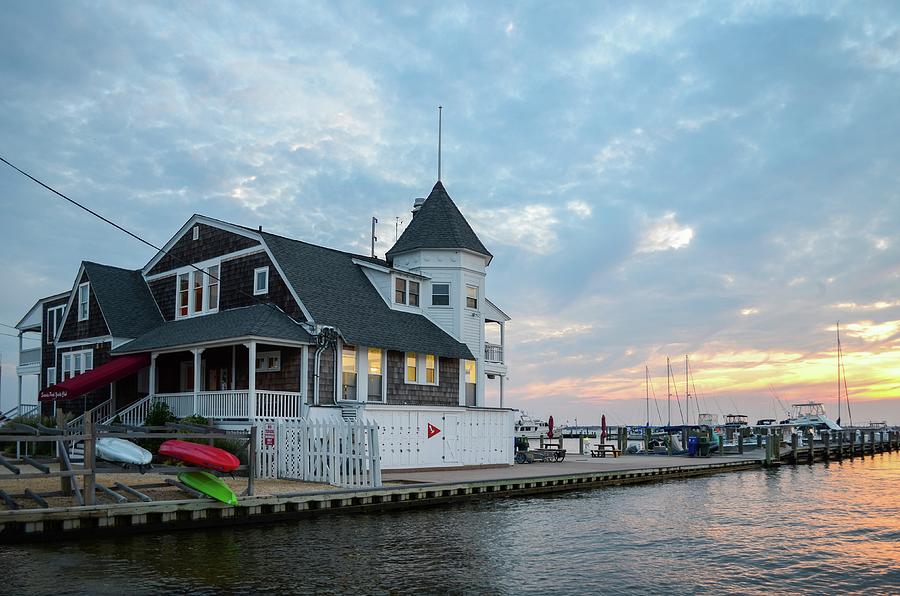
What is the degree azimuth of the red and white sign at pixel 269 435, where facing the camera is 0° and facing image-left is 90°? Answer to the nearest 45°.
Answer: approximately 0°

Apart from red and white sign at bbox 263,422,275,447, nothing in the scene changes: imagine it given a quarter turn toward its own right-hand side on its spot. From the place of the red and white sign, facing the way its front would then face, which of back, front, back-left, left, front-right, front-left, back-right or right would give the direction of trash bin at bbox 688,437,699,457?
back-right

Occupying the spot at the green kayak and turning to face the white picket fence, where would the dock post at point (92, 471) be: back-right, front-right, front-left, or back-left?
back-left

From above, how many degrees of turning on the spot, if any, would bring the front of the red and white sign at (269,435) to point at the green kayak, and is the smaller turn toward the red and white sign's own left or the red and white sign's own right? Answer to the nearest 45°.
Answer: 0° — it already faces it

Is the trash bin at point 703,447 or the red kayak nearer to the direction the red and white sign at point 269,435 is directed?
the red kayak

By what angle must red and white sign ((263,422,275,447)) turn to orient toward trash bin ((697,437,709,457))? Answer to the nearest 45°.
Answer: approximately 135° to its left

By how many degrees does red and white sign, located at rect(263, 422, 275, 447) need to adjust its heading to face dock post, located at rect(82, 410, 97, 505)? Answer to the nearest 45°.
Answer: approximately 45° to its right
